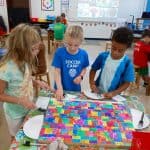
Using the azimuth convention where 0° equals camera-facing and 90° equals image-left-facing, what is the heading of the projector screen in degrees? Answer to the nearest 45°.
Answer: approximately 0°

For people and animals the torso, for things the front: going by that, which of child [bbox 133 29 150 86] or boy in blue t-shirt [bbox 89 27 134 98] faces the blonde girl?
the boy in blue t-shirt

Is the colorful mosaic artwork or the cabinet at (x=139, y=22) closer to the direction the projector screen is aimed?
the colorful mosaic artwork

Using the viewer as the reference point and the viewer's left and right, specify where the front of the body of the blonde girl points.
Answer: facing to the right of the viewer

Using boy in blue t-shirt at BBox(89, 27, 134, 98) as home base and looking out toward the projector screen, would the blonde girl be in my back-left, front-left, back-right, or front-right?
back-left

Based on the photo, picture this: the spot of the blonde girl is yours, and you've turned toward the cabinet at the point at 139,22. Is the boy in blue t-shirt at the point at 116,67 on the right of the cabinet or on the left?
right

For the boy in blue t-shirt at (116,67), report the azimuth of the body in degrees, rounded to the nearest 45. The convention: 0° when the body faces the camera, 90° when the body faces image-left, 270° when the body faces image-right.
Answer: approximately 45°

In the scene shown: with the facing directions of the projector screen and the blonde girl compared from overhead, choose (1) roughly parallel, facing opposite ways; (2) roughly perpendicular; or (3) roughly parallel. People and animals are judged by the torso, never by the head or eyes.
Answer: roughly perpendicular

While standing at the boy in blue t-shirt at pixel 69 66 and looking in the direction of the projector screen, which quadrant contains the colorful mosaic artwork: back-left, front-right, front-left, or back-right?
back-right
